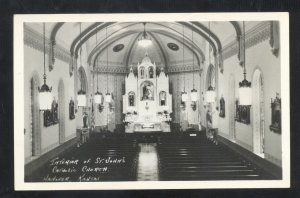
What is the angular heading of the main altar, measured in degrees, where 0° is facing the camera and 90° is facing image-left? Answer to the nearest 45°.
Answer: approximately 0°
